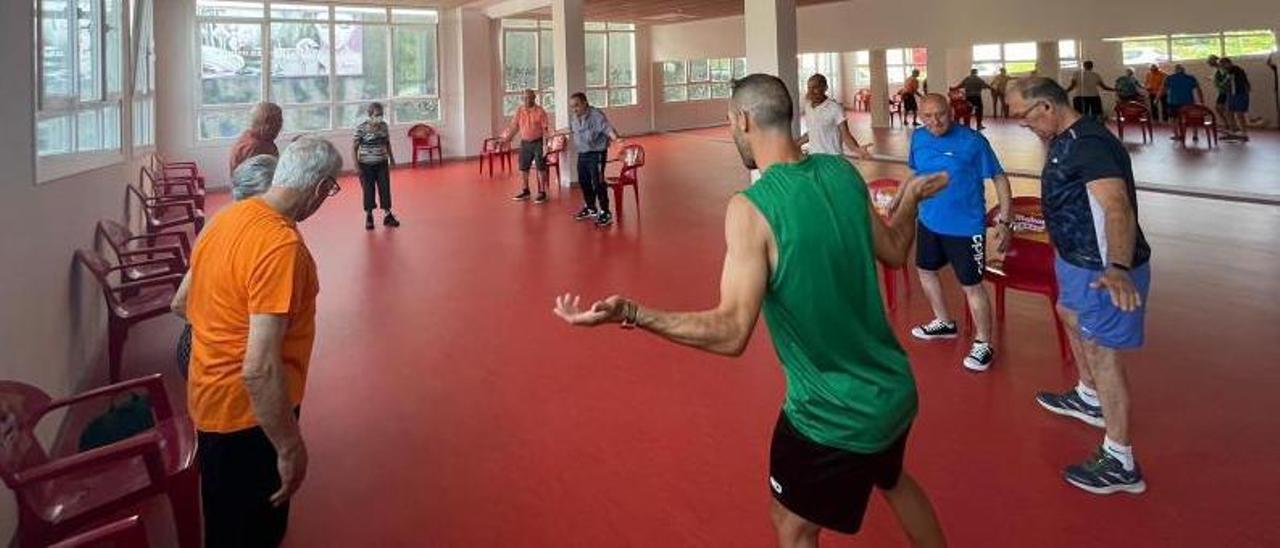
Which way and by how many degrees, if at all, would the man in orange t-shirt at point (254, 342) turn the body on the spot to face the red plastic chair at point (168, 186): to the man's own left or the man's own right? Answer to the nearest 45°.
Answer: approximately 45° to the man's own left

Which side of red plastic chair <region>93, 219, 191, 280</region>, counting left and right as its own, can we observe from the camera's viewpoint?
right

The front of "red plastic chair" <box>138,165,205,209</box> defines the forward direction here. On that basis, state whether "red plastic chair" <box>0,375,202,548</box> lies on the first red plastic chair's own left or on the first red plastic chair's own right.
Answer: on the first red plastic chair's own right

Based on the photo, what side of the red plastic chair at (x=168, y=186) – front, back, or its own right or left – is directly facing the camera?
right

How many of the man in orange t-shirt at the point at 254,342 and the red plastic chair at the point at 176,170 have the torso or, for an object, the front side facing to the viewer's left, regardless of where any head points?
0

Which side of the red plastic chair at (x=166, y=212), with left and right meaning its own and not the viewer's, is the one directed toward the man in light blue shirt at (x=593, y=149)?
front

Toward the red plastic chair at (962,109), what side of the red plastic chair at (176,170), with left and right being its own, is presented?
front

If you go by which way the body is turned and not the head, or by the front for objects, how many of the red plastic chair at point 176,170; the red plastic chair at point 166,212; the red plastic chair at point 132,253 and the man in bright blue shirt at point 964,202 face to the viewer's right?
3

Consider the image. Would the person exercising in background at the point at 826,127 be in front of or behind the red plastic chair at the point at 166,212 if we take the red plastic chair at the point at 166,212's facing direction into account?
in front

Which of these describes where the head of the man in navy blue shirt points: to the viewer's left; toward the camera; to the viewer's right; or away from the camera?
to the viewer's left

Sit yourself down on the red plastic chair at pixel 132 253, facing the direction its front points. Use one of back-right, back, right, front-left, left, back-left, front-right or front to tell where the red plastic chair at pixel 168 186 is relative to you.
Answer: left

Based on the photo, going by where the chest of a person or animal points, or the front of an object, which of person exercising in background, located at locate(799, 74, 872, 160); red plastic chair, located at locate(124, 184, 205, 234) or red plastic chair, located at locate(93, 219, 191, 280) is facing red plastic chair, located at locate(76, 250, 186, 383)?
the person exercising in background

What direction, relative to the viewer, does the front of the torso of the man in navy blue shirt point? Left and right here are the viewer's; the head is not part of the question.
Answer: facing to the left of the viewer

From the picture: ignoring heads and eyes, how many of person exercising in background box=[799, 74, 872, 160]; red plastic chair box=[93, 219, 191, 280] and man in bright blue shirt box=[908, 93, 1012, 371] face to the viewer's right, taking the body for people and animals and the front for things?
1

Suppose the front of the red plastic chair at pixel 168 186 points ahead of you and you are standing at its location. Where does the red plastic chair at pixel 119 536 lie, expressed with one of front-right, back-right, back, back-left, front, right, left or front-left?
right
